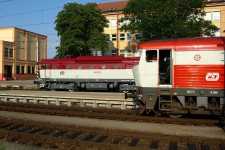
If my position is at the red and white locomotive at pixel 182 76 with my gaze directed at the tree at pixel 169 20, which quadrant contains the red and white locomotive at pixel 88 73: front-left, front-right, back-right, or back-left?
front-left

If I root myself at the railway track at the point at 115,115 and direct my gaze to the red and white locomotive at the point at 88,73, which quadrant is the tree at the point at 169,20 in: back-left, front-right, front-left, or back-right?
front-right

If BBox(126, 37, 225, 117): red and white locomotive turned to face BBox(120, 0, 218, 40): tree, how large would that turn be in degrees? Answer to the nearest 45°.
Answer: approximately 90° to its right

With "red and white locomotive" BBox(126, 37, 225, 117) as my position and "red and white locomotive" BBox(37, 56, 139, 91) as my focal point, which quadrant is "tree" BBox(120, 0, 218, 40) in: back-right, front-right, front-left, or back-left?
front-right

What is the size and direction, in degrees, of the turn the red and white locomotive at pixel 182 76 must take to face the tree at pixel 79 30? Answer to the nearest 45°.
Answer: approximately 45° to its right

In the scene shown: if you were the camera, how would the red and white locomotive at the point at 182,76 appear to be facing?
facing to the left of the viewer

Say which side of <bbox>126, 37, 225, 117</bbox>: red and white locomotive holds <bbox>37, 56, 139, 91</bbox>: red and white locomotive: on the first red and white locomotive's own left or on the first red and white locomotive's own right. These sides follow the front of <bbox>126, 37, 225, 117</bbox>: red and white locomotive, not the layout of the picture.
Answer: on the first red and white locomotive's own right
